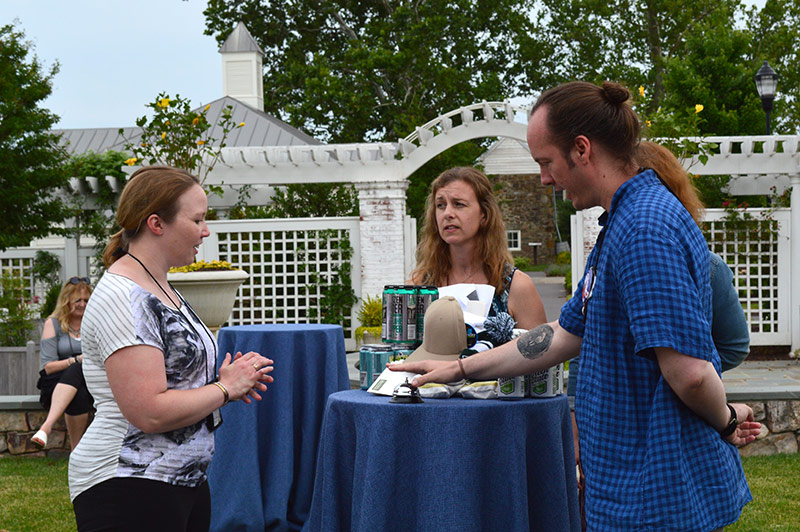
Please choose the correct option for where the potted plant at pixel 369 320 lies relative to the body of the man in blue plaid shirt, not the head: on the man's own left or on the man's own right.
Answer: on the man's own right

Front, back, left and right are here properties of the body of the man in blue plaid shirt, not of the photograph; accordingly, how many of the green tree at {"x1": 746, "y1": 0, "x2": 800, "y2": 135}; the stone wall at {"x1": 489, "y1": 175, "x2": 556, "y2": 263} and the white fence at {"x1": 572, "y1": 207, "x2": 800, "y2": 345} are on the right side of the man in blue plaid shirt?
3

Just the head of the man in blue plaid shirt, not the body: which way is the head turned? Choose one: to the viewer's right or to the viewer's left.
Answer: to the viewer's left

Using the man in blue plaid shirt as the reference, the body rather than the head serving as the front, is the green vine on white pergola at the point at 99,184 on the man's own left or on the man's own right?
on the man's own right

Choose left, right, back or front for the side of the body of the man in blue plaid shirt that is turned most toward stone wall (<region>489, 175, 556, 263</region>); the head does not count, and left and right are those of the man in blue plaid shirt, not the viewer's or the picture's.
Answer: right

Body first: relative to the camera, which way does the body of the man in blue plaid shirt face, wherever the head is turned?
to the viewer's left

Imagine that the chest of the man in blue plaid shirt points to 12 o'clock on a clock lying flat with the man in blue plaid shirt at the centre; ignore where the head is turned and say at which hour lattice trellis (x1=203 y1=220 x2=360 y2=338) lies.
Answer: The lattice trellis is roughly at 2 o'clock from the man in blue plaid shirt.

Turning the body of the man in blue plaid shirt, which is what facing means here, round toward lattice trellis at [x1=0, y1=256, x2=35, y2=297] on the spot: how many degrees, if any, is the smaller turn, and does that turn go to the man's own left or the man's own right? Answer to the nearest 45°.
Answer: approximately 45° to the man's own right

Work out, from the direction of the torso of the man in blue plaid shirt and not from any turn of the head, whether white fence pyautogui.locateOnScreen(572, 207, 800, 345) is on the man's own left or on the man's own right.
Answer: on the man's own right

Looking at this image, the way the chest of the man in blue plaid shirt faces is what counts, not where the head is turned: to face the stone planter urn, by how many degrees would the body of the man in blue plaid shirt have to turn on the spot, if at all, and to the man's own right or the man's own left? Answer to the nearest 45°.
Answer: approximately 45° to the man's own right

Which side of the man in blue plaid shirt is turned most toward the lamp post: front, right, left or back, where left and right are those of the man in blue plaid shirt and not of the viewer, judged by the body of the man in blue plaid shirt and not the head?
right

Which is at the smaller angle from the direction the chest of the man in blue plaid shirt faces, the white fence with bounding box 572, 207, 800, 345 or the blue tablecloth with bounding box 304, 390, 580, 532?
the blue tablecloth
